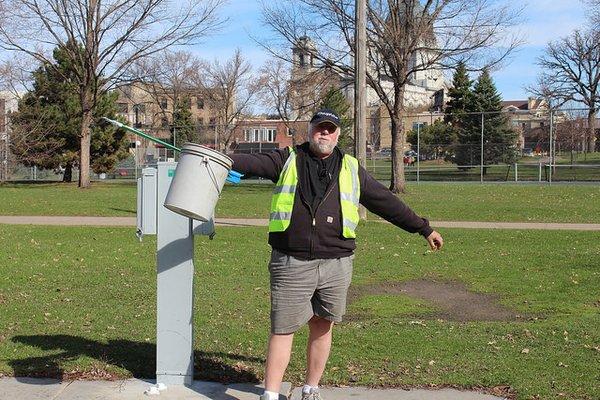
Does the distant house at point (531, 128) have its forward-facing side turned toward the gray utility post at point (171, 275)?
yes

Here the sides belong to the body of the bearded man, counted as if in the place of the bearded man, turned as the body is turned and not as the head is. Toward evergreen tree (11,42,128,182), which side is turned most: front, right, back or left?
back

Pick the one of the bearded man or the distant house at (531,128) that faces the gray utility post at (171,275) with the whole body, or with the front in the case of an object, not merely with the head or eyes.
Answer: the distant house

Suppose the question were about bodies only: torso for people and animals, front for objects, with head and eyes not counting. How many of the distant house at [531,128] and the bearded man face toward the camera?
2

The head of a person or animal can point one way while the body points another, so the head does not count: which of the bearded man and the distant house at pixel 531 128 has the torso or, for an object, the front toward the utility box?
the distant house

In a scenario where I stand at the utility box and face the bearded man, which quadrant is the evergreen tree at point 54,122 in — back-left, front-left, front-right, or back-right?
back-left

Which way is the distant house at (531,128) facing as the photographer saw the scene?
facing the viewer

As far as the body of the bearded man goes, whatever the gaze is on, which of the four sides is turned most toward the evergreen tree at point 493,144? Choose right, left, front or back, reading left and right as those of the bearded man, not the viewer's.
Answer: back

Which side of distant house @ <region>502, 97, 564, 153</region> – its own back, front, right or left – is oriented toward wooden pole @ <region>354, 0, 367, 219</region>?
front

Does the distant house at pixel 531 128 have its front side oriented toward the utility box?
yes

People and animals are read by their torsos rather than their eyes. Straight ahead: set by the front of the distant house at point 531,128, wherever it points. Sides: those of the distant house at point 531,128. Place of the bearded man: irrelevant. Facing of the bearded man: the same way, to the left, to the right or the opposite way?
the same way

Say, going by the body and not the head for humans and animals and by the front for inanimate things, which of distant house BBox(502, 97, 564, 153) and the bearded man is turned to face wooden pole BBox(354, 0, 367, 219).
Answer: the distant house

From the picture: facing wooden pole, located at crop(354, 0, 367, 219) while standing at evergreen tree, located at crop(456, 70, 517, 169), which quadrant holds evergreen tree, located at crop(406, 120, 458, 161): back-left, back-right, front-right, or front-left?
back-right

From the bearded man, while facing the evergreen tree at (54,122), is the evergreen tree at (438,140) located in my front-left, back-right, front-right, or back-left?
front-right

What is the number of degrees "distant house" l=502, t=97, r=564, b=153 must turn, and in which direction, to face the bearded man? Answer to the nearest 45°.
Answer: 0° — it already faces them

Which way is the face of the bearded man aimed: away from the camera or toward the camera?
toward the camera

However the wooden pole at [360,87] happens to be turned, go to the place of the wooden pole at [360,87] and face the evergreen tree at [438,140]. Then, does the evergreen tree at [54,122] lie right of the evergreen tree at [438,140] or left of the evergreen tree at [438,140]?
left
